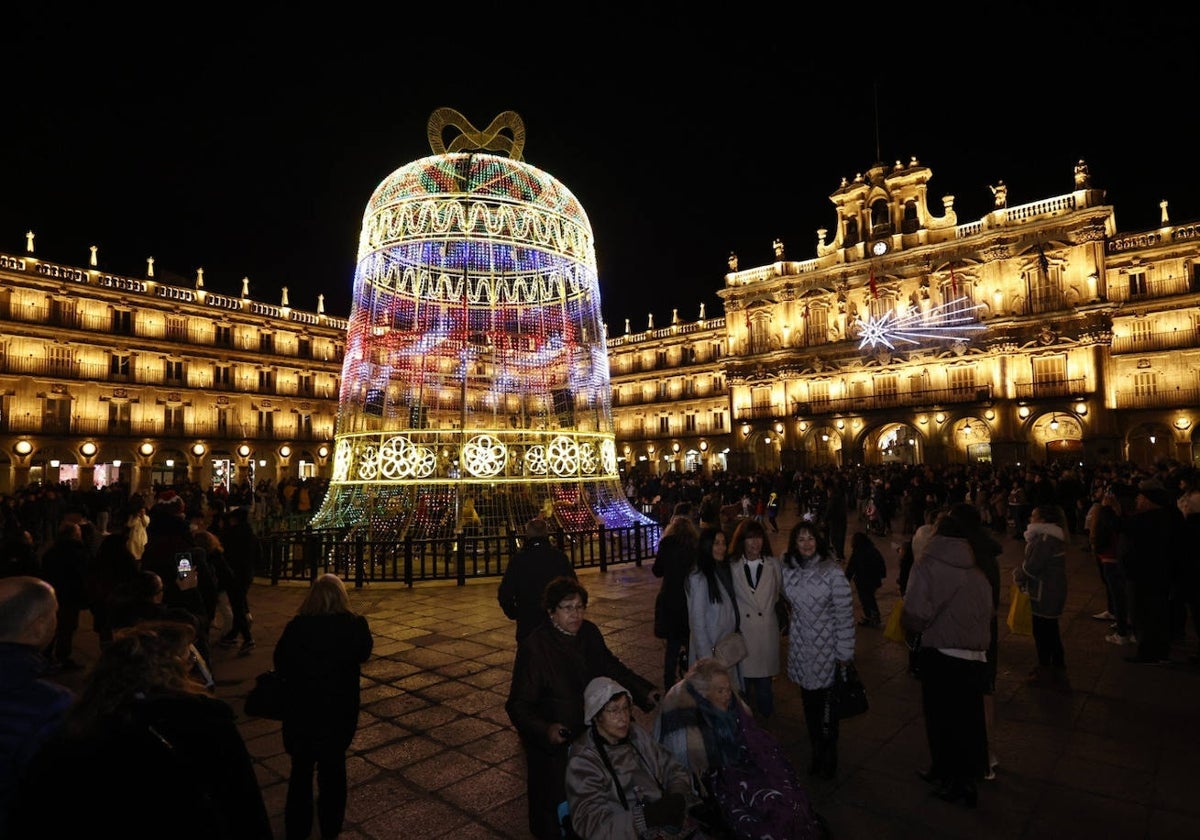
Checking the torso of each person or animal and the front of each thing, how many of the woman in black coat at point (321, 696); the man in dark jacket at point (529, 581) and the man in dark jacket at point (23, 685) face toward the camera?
0

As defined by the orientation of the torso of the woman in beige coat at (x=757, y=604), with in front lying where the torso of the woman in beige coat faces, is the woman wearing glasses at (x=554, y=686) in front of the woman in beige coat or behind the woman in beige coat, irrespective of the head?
in front

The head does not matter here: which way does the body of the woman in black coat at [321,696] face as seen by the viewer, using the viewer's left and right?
facing away from the viewer

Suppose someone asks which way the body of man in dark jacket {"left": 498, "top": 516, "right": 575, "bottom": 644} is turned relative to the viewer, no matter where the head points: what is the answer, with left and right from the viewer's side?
facing away from the viewer

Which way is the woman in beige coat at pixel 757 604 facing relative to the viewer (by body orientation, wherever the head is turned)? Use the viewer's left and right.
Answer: facing the viewer

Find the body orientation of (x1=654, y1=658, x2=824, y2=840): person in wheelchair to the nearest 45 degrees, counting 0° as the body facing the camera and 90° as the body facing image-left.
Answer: approximately 315°

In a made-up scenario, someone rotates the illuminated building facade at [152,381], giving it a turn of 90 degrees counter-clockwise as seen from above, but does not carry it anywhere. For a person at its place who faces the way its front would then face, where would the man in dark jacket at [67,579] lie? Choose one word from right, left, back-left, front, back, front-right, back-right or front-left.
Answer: back-right

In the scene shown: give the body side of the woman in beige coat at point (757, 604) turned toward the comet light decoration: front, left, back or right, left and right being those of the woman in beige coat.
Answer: back

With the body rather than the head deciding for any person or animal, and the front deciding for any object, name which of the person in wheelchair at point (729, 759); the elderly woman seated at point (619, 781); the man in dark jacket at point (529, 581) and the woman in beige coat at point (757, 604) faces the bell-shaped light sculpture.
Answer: the man in dark jacket

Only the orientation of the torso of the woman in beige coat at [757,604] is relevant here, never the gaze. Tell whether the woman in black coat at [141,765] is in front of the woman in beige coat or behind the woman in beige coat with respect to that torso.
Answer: in front

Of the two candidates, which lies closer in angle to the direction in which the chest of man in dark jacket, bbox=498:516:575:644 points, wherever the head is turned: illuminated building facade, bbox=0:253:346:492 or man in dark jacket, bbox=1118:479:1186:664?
the illuminated building facade

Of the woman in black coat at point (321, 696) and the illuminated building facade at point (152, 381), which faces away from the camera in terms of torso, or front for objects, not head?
the woman in black coat

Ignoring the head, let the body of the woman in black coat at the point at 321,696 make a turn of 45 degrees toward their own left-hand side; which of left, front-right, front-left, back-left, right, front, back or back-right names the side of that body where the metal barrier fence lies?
front-right

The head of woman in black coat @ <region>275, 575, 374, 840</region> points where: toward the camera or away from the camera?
away from the camera

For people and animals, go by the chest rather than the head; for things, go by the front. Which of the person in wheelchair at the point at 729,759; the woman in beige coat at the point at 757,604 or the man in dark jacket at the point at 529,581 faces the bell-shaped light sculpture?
the man in dark jacket

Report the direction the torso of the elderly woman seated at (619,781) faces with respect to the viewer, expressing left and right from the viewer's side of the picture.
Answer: facing the viewer and to the right of the viewer

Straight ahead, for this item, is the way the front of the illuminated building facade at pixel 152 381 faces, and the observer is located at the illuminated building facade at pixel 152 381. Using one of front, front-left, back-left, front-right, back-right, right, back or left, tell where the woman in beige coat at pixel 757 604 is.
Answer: front-right

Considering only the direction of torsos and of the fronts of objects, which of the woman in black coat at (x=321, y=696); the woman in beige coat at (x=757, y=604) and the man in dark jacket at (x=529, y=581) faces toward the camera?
the woman in beige coat

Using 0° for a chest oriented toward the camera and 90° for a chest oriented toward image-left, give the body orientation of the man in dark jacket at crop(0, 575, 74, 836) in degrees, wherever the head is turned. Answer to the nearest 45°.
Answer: approximately 225°

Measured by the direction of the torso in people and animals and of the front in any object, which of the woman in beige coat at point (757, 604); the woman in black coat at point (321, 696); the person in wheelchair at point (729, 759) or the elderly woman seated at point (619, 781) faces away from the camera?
the woman in black coat
